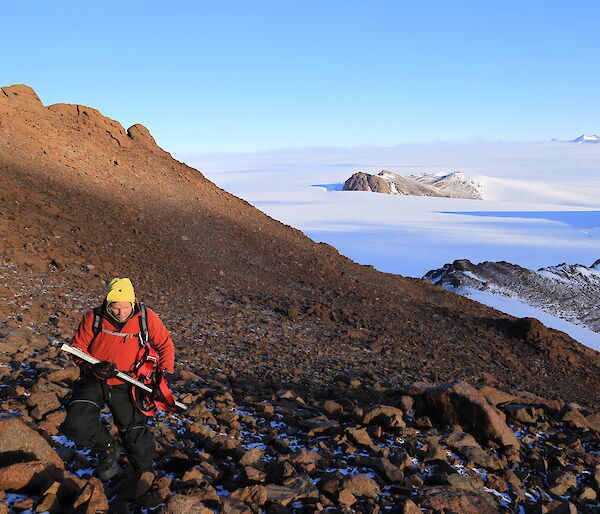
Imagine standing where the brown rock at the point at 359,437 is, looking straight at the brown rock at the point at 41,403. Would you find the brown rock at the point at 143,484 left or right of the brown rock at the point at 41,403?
left

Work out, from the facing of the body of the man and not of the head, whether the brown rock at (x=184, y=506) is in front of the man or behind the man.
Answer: in front

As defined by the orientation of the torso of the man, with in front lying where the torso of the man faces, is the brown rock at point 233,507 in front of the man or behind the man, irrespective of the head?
in front

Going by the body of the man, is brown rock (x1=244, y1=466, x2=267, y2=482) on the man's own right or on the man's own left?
on the man's own left

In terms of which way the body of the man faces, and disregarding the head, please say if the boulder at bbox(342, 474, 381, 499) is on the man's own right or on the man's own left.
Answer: on the man's own left

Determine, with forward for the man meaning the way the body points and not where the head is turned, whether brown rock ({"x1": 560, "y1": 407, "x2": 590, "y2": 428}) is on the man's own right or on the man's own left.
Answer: on the man's own left

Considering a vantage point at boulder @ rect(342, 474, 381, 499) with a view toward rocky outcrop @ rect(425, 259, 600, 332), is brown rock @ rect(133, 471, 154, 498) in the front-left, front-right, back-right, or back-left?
back-left

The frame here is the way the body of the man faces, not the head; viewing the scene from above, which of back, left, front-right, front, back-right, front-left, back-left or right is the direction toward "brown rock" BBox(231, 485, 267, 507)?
front-left

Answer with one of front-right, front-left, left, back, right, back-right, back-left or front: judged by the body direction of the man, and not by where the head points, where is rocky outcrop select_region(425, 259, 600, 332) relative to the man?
back-left

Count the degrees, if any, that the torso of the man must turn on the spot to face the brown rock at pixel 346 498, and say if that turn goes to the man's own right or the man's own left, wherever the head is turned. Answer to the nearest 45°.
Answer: approximately 45° to the man's own left

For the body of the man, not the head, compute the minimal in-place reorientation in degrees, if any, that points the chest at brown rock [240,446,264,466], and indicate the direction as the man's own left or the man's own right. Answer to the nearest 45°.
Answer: approximately 90° to the man's own left

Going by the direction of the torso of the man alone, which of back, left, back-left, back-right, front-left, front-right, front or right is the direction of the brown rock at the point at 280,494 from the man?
front-left

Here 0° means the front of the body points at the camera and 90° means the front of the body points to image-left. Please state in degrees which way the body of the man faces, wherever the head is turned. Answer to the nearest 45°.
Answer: approximately 0°
